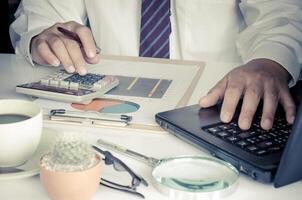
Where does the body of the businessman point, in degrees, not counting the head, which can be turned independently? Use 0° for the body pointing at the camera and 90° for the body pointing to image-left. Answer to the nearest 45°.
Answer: approximately 0°

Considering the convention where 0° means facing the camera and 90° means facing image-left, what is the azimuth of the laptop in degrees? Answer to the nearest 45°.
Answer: approximately 135°

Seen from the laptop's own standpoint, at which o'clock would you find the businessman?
The businessman is roughly at 1 o'clock from the laptop.

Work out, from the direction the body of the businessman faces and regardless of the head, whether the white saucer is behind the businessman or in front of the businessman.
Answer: in front

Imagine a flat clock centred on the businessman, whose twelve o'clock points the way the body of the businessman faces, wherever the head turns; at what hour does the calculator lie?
The calculator is roughly at 1 o'clock from the businessman.

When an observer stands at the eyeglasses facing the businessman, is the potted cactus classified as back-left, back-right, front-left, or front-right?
back-left
